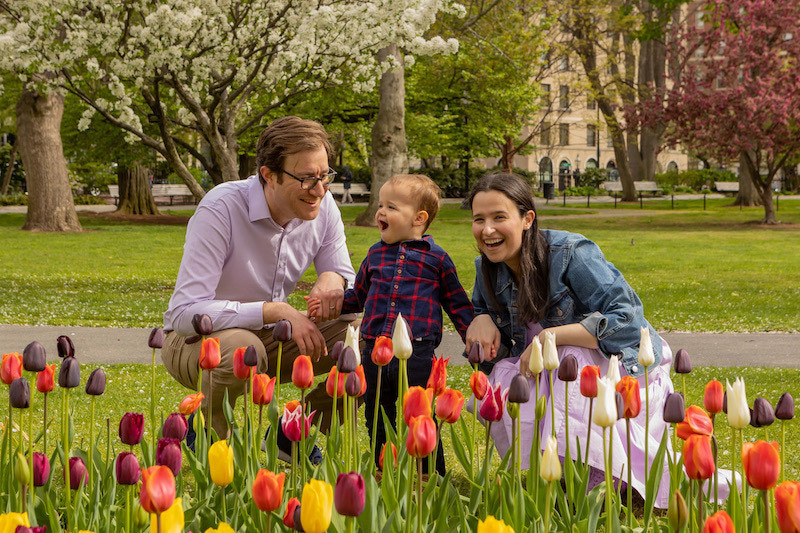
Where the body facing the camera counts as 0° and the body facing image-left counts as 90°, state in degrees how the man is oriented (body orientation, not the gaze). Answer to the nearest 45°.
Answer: approximately 315°

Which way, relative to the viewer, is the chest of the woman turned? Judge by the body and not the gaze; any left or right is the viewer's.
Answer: facing the viewer and to the left of the viewer

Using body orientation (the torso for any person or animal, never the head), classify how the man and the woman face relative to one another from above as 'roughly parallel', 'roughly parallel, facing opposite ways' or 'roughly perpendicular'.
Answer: roughly perpendicular

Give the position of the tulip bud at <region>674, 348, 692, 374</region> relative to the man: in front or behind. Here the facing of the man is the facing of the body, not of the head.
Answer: in front

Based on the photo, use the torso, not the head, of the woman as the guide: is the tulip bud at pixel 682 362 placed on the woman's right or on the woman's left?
on the woman's left

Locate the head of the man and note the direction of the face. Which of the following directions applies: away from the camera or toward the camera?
toward the camera

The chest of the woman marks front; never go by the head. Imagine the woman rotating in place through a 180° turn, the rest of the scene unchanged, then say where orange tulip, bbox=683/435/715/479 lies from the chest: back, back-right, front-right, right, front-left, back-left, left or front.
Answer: back-right

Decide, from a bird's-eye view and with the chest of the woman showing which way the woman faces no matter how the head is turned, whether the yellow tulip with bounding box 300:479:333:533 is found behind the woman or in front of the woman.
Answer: in front

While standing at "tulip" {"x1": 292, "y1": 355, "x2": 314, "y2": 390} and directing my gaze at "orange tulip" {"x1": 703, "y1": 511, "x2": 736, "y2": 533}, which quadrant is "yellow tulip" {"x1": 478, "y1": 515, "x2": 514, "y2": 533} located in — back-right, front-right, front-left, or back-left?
front-right

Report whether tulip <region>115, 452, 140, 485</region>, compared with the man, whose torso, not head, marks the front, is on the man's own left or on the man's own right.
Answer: on the man's own right

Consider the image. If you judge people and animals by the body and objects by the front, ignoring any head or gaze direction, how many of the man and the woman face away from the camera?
0

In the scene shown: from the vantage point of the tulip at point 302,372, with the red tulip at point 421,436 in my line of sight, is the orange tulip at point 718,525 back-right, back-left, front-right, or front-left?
front-left

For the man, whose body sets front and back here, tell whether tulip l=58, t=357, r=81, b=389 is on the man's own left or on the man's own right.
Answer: on the man's own right

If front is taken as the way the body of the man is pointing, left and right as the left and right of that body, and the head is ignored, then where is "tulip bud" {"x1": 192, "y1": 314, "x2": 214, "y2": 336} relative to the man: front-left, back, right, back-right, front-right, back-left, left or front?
front-right

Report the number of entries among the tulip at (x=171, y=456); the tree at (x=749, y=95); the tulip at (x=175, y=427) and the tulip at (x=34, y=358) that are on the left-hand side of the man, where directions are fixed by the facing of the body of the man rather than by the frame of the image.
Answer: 1

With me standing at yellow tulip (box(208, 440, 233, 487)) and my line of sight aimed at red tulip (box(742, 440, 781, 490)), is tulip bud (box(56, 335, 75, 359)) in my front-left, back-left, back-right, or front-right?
back-left

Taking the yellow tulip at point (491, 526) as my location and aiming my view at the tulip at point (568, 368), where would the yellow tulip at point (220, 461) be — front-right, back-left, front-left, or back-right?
front-left

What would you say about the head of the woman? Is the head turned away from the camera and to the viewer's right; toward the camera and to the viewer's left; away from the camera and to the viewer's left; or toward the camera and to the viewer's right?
toward the camera and to the viewer's left
